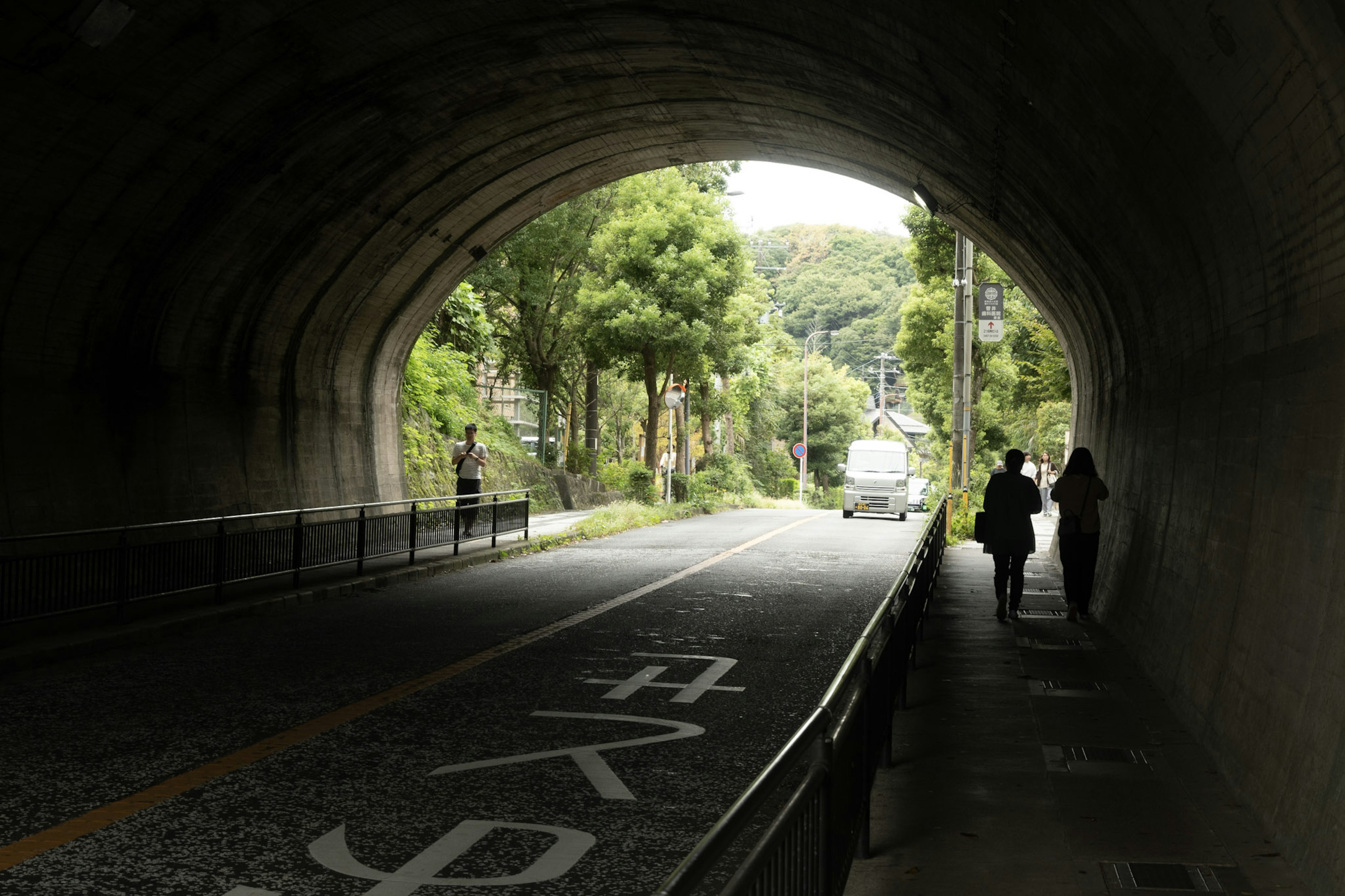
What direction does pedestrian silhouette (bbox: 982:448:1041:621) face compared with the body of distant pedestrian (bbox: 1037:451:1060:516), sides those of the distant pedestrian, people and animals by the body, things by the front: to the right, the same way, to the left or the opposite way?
the opposite way

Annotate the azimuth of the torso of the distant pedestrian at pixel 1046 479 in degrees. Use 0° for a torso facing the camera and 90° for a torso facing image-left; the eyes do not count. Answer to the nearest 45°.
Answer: approximately 0°

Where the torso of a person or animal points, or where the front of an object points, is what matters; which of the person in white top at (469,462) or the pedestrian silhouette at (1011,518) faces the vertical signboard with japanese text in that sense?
the pedestrian silhouette

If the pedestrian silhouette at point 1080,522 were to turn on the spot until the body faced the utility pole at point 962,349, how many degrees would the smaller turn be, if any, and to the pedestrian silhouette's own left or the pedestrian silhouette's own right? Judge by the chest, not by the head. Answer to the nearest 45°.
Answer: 0° — they already face it

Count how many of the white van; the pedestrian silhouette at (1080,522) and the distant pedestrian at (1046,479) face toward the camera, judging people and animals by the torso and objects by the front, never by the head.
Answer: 2

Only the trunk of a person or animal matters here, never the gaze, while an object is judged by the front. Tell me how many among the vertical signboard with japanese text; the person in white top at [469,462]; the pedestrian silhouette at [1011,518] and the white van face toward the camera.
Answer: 3

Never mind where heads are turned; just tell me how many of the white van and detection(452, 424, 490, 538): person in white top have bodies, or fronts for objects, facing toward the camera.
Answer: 2

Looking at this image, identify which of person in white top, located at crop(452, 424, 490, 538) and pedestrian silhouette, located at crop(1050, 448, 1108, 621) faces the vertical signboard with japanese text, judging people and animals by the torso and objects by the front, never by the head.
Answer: the pedestrian silhouette

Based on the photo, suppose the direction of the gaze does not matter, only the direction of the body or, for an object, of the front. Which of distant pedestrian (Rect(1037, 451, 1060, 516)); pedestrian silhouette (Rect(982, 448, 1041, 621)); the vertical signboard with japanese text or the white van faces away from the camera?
the pedestrian silhouette

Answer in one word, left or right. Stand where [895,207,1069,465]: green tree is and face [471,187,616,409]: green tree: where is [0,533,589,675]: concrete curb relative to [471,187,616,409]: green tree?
left

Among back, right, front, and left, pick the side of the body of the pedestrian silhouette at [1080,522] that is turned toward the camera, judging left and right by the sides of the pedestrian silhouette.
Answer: back

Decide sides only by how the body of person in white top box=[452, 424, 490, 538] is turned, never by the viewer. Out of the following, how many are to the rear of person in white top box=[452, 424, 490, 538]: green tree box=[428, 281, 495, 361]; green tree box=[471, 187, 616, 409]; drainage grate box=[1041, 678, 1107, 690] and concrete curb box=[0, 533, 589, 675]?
2
